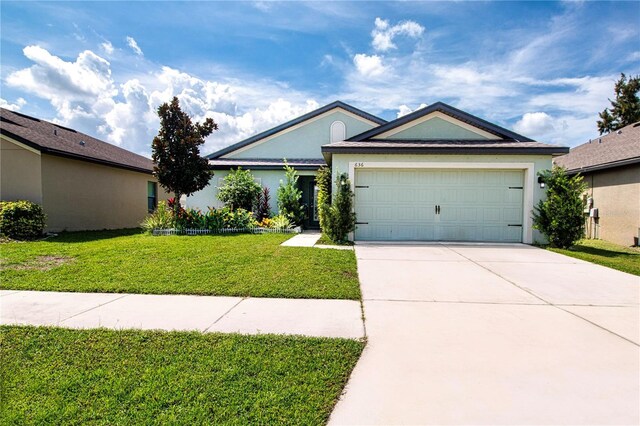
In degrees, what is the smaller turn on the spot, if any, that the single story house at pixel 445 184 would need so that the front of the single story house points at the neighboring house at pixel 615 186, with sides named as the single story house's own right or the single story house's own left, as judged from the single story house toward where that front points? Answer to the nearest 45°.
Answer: approximately 135° to the single story house's own left

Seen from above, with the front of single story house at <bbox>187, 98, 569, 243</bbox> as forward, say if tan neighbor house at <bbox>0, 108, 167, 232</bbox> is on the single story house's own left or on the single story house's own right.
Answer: on the single story house's own right

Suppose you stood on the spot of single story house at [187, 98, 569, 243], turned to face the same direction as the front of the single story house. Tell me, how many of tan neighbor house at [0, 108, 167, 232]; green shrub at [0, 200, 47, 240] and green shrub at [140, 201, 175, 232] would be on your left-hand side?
0

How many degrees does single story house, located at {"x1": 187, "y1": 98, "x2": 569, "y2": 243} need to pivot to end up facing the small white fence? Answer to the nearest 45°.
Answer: approximately 90° to its right

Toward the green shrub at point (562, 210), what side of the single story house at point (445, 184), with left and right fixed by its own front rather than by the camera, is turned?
left

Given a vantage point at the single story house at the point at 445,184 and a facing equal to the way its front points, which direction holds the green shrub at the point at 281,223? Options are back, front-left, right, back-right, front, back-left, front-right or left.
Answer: right

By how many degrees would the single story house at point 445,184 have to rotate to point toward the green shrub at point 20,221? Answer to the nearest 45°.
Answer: approximately 90° to its right

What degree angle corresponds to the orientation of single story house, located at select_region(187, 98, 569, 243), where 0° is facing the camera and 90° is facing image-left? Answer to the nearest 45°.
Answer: approximately 0°

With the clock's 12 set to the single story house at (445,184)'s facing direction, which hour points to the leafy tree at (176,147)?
The leafy tree is roughly at 3 o'clock from the single story house.

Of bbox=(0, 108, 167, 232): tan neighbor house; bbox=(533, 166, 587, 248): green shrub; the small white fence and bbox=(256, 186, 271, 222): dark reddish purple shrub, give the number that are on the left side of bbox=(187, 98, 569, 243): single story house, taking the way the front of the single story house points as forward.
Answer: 1

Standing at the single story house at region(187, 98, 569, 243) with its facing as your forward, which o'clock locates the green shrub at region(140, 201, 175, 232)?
The green shrub is roughly at 3 o'clock from the single story house.

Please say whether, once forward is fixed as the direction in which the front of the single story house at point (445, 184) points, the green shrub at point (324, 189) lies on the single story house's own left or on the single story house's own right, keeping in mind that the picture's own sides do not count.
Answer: on the single story house's own right

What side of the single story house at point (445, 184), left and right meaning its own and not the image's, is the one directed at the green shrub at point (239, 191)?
right

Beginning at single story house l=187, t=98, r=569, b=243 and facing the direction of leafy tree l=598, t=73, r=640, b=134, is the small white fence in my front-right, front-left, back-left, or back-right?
back-left
